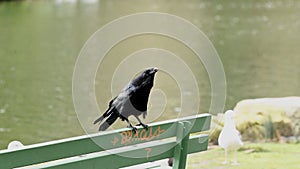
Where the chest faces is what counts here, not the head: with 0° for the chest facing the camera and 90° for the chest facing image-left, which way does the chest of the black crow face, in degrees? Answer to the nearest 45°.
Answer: approximately 270°

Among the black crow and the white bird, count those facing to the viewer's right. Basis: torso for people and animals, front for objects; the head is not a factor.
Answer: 1

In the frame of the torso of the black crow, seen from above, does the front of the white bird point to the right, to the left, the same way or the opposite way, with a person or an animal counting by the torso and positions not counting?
to the right

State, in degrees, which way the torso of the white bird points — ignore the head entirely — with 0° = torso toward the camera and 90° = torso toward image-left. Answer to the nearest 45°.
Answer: approximately 0°
